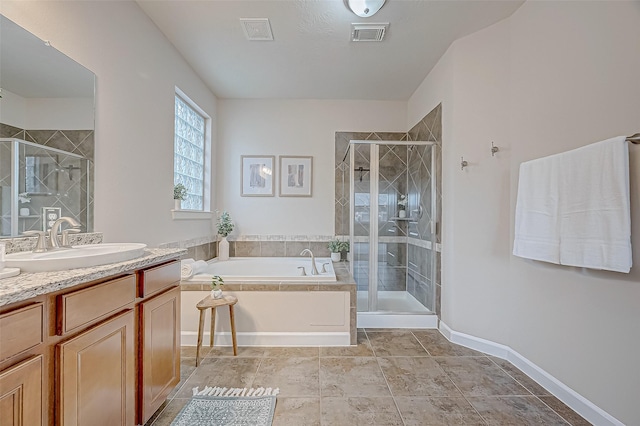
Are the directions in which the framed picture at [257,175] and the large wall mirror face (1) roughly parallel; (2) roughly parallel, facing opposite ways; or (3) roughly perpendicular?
roughly perpendicular

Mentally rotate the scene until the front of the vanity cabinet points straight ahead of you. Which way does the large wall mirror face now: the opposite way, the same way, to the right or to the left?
the same way

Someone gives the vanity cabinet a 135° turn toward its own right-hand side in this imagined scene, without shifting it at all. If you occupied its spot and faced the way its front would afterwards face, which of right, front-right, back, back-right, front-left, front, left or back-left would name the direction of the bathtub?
back-right

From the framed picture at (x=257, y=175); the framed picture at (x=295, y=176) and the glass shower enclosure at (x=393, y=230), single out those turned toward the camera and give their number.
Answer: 3

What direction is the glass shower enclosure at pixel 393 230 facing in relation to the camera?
toward the camera

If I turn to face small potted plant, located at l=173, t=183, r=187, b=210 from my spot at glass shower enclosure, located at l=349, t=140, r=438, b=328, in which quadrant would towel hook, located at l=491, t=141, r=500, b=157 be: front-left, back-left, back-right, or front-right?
back-left

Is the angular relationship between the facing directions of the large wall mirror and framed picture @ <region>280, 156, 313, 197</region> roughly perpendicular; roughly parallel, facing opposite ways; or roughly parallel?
roughly perpendicular

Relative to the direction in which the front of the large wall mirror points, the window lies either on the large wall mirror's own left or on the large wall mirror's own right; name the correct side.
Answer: on the large wall mirror's own left

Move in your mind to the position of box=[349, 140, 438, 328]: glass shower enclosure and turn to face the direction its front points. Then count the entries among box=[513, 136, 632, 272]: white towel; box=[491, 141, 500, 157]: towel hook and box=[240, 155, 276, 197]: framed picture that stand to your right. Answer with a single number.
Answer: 1

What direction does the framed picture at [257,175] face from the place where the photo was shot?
facing the viewer

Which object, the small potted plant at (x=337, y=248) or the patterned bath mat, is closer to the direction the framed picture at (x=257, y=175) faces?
the patterned bath mat

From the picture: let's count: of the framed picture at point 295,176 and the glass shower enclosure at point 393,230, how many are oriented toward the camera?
2

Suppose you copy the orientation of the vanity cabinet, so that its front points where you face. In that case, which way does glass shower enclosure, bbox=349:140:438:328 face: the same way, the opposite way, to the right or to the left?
to the right

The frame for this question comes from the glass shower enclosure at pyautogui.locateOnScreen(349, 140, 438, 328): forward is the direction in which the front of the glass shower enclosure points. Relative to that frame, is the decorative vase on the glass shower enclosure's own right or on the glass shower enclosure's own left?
on the glass shower enclosure's own right

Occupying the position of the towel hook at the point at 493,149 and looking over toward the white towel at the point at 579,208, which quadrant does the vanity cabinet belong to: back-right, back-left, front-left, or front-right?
front-right

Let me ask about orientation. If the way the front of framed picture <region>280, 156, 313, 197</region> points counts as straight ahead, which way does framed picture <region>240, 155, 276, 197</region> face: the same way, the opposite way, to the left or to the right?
the same way

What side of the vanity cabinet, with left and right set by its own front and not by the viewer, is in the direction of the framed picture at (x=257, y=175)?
left
